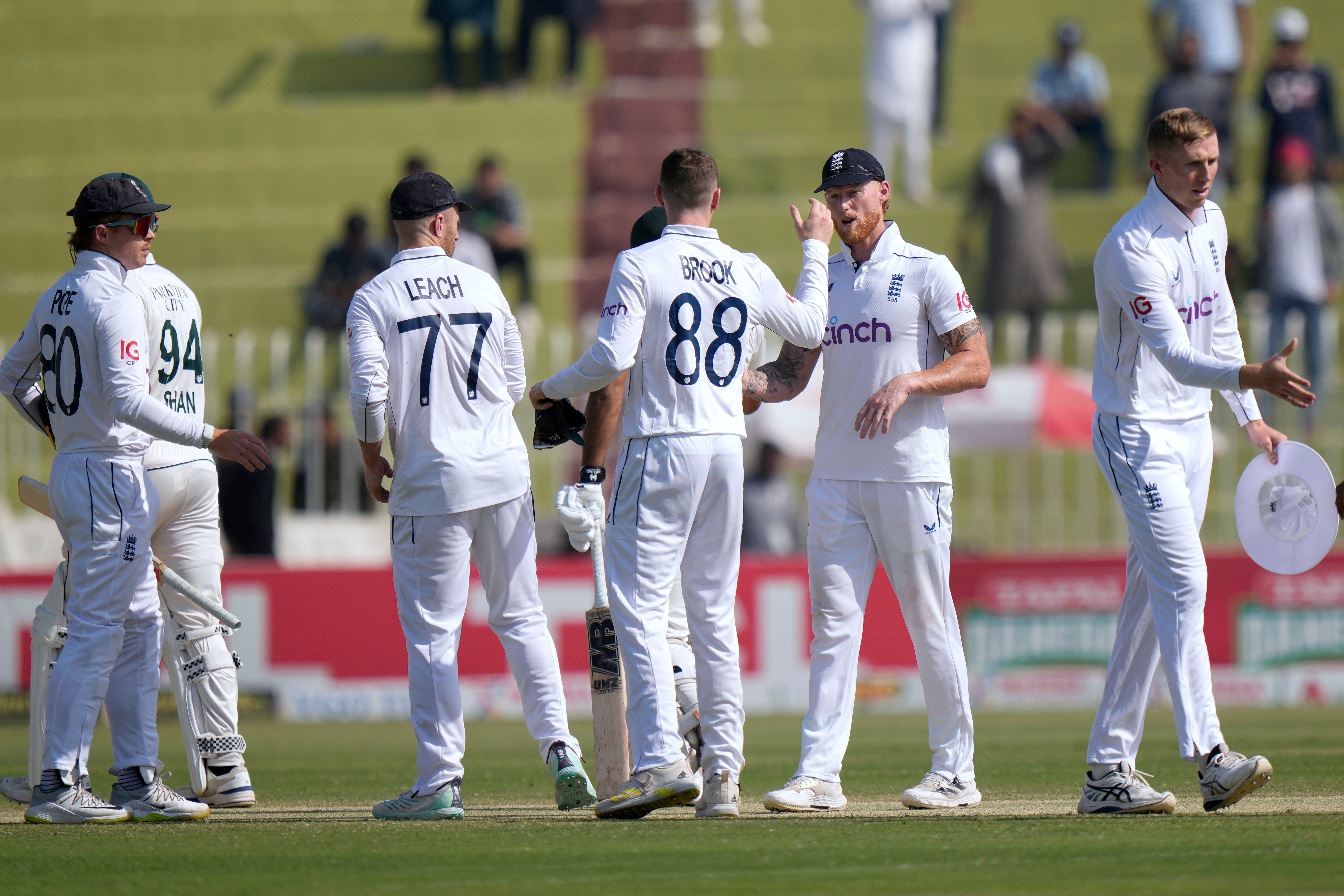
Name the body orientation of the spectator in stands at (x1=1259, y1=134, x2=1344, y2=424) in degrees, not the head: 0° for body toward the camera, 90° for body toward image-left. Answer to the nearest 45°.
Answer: approximately 0°

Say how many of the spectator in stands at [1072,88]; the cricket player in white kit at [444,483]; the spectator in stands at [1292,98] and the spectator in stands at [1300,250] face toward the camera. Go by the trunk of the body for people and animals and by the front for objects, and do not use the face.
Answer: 3

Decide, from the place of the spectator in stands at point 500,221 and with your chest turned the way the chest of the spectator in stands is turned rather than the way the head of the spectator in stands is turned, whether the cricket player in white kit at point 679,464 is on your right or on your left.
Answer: on your left

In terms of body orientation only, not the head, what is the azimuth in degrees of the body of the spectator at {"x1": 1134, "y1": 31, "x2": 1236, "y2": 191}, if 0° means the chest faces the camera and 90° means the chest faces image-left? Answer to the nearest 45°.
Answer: approximately 0°

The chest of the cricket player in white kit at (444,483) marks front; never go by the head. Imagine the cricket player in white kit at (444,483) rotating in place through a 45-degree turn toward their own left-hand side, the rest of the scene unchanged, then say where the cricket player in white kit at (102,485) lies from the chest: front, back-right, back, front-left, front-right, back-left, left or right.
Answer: front-left

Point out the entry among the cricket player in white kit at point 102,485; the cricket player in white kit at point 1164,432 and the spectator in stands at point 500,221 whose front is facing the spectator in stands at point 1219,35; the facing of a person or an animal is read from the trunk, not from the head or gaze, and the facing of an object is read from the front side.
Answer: the cricket player in white kit at point 102,485

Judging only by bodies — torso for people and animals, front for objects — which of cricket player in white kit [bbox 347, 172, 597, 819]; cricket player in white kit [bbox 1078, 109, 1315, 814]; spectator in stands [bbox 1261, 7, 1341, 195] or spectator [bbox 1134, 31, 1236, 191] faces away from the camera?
cricket player in white kit [bbox 347, 172, 597, 819]

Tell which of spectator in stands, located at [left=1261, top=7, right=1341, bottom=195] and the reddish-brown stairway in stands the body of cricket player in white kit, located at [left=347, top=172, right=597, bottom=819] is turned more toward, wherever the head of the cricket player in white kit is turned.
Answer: the reddish-brown stairway in stands

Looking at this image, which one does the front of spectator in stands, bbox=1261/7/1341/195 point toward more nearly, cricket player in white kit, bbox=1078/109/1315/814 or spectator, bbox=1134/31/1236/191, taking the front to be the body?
the cricket player in white kit

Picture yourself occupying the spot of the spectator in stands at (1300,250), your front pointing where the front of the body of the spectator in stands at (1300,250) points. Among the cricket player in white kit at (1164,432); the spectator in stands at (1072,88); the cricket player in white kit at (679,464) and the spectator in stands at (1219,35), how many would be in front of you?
2

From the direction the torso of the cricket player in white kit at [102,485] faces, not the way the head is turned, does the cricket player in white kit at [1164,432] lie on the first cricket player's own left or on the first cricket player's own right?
on the first cricket player's own right

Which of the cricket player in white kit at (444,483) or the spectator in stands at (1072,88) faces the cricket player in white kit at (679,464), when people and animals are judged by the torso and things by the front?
the spectator in stands

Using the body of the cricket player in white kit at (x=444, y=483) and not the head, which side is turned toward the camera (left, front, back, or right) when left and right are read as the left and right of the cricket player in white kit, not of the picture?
back

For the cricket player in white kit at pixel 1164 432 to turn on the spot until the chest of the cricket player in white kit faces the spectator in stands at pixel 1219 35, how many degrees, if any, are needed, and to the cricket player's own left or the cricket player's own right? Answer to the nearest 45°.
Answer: approximately 135° to the cricket player's own left
